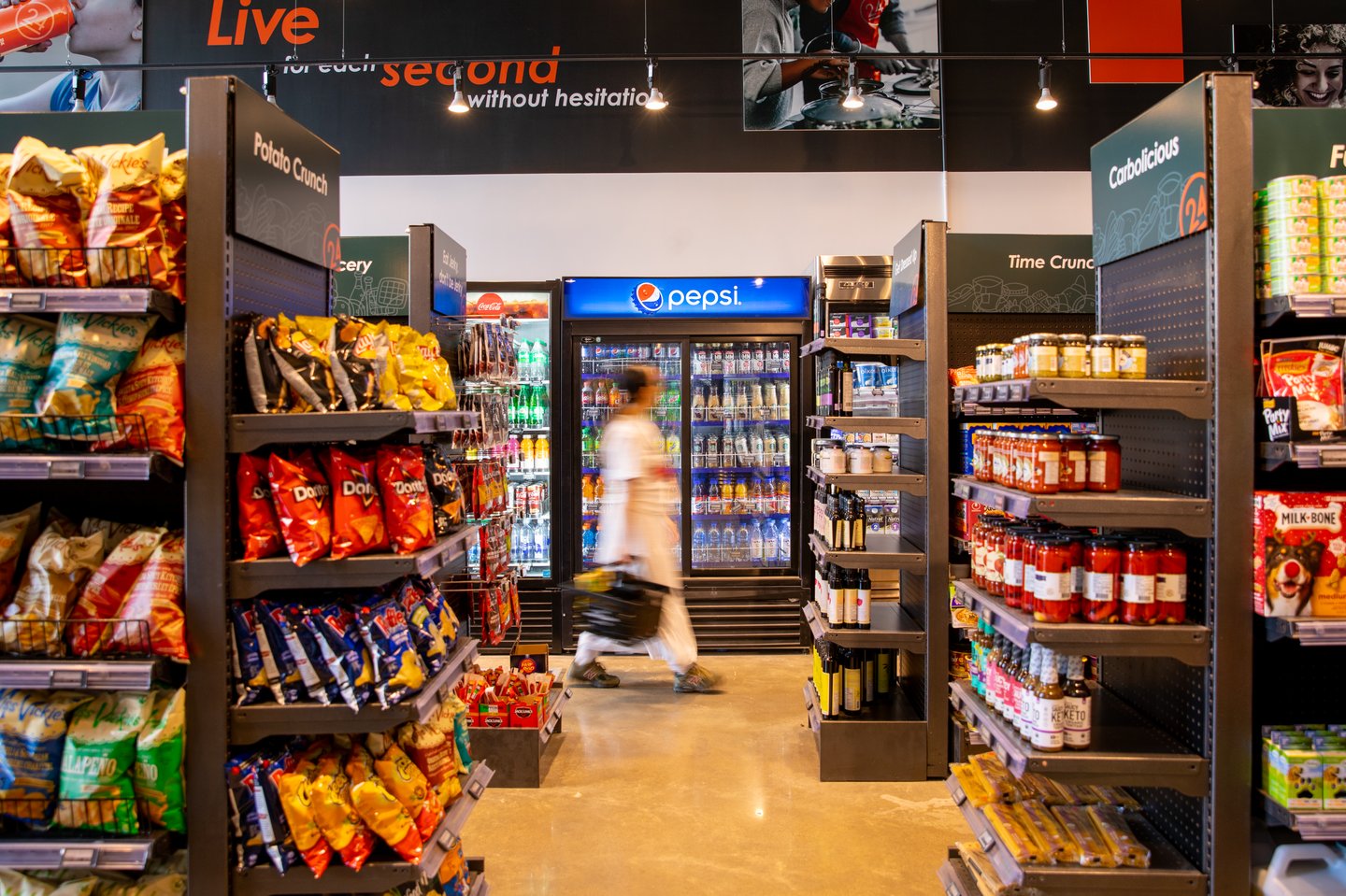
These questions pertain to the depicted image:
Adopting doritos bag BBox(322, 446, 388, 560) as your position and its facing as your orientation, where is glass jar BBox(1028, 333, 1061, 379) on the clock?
The glass jar is roughly at 11 o'clock from the doritos bag.

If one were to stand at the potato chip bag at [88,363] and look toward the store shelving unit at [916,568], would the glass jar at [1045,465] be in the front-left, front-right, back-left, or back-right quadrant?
front-right

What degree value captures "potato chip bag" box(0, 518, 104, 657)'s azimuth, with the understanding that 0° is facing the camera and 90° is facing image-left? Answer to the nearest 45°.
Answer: approximately 0°

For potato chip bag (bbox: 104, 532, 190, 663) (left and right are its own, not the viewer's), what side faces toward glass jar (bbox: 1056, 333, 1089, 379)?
left

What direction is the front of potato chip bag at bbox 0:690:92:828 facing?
toward the camera

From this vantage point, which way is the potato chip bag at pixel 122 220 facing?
toward the camera

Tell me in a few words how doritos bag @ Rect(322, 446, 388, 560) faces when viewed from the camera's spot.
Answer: facing the viewer and to the right of the viewer

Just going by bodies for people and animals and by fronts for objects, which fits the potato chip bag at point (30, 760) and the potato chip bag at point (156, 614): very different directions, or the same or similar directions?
same or similar directions

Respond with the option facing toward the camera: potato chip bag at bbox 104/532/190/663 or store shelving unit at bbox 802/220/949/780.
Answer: the potato chip bag

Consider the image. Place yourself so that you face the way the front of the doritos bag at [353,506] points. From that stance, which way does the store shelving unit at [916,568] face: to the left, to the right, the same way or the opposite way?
the opposite way

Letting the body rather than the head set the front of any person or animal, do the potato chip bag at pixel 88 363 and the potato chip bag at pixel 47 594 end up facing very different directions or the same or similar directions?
same or similar directions

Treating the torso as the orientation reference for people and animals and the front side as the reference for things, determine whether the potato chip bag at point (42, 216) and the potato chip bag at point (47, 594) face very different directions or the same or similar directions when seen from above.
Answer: same or similar directions
